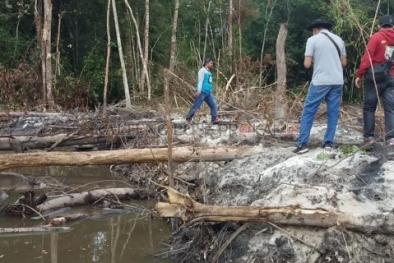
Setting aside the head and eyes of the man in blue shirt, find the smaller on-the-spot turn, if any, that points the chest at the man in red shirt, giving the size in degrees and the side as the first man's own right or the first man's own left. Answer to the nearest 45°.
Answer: approximately 45° to the first man's own right

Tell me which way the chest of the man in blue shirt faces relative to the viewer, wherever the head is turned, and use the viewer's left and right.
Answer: facing to the right of the viewer

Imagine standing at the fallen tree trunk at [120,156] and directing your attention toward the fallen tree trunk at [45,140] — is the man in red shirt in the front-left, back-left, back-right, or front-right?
back-right

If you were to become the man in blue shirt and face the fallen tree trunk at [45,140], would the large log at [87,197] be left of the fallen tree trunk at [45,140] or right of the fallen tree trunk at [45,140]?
left

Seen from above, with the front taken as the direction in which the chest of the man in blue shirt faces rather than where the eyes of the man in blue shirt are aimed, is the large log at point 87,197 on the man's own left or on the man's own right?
on the man's own right
